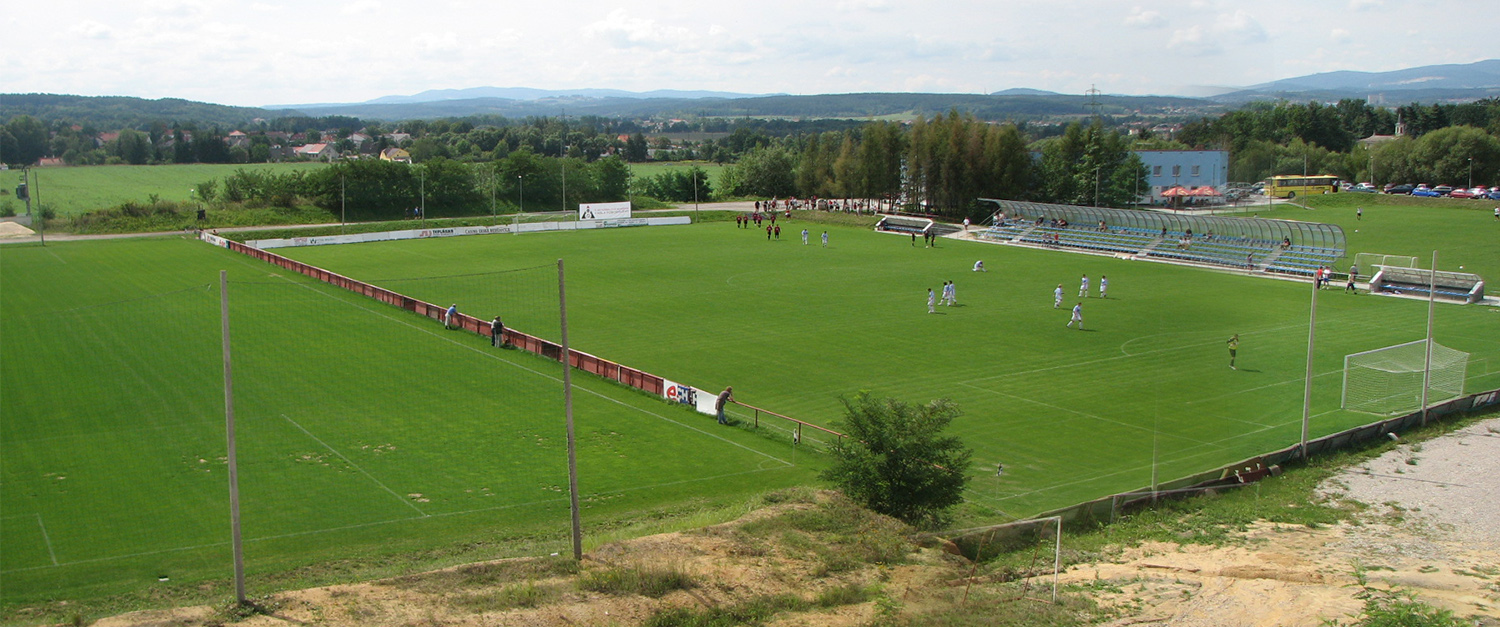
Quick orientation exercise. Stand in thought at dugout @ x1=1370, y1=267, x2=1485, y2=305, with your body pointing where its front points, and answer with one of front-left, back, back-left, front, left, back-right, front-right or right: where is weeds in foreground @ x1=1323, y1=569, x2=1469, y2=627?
front-left

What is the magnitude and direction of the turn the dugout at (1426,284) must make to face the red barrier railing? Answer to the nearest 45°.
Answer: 0° — it already faces it

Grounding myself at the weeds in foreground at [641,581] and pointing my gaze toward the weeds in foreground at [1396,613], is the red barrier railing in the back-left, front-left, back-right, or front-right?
back-left

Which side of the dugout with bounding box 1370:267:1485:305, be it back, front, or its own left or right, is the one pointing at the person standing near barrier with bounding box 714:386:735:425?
front

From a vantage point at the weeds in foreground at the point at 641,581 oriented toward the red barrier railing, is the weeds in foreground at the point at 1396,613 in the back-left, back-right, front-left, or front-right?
back-right
